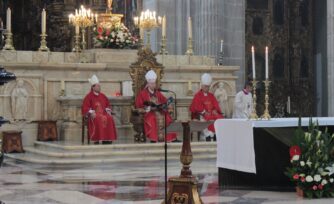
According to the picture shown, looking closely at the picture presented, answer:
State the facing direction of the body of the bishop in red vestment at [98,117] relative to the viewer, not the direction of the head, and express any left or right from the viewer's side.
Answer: facing the viewer and to the right of the viewer

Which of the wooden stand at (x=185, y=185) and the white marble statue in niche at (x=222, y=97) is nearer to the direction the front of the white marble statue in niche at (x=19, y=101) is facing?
the wooden stand

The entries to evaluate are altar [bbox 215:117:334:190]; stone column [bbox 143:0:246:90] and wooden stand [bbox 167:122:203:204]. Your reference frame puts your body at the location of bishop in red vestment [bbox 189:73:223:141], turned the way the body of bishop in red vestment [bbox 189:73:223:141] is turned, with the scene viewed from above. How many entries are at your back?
1

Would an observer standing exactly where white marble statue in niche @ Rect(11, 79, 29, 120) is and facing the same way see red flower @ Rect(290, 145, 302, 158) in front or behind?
in front

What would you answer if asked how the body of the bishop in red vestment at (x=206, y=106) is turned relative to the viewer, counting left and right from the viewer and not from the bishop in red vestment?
facing the viewer

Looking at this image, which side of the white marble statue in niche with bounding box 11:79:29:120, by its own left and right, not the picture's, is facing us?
front

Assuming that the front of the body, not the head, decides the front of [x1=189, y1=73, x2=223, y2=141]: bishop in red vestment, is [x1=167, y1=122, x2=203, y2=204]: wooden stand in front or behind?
in front

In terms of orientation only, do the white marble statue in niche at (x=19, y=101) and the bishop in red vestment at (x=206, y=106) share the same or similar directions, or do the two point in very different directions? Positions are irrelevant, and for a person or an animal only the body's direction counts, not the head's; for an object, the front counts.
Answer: same or similar directions

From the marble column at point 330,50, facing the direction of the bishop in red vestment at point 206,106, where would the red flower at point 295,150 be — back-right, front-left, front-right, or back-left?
front-left

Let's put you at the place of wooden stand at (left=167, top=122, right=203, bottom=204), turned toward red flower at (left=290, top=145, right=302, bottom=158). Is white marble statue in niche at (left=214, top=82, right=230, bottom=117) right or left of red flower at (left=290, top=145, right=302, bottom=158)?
left

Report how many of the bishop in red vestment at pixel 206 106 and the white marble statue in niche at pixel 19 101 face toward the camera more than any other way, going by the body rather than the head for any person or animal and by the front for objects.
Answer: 2
